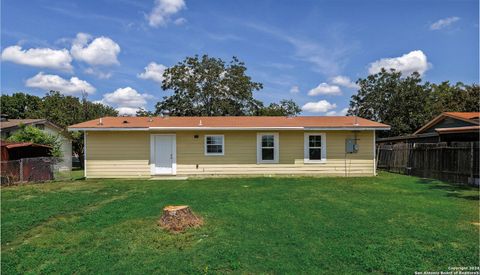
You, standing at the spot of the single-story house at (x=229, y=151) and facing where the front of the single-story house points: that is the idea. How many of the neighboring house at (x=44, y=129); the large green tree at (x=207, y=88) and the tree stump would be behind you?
1

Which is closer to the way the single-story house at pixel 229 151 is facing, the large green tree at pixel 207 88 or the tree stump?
the large green tree

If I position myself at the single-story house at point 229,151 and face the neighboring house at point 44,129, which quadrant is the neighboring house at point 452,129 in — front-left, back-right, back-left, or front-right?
back-right

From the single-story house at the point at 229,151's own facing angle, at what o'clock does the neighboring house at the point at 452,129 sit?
The neighboring house is roughly at 3 o'clock from the single-story house.

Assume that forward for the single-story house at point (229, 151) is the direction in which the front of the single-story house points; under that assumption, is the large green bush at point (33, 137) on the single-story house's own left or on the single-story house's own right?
on the single-story house's own left

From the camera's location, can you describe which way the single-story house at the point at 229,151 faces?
facing away from the viewer

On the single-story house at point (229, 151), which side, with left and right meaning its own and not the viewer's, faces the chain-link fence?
left

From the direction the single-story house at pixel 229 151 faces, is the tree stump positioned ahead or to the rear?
to the rear
